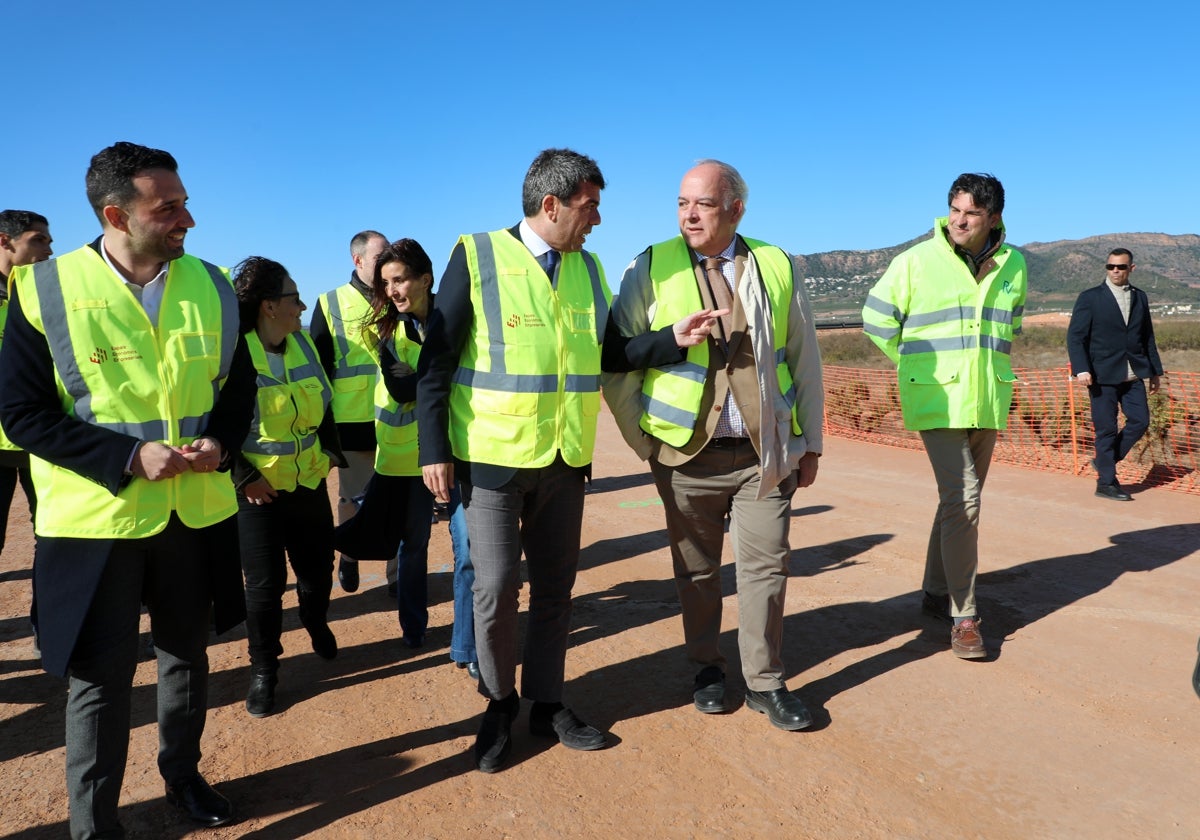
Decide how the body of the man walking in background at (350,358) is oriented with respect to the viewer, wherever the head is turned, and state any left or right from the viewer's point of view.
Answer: facing the viewer and to the right of the viewer

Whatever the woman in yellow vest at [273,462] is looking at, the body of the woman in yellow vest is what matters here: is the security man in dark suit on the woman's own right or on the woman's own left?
on the woman's own left

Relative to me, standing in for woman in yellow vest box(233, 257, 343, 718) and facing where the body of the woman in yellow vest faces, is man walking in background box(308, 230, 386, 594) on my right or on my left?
on my left

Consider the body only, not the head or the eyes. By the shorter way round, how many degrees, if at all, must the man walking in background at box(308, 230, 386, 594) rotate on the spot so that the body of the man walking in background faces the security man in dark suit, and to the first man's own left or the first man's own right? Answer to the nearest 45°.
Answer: approximately 45° to the first man's own left

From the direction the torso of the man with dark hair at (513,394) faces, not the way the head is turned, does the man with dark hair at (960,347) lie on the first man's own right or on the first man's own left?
on the first man's own left

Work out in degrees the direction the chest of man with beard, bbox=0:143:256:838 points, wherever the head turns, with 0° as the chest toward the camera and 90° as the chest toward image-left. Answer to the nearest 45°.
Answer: approximately 315°

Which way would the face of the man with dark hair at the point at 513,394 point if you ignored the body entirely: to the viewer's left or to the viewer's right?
to the viewer's right

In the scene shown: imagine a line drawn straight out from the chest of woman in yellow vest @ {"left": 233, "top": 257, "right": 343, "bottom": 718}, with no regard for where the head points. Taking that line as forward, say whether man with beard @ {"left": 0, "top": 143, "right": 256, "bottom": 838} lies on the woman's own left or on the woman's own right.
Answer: on the woman's own right

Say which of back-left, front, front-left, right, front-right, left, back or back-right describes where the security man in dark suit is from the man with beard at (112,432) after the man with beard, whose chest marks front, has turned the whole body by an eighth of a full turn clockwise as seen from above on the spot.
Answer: left

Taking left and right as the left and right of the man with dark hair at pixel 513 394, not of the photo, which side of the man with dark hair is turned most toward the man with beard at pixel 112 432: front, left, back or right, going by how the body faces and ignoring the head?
right
